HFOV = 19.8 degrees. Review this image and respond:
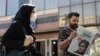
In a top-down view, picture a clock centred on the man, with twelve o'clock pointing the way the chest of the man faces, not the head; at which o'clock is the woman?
The woman is roughly at 3 o'clock from the man.

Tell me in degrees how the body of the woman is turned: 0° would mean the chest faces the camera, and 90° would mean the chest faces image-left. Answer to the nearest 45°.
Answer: approximately 270°

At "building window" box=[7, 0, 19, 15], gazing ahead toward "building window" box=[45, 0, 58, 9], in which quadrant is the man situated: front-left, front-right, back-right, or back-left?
front-right

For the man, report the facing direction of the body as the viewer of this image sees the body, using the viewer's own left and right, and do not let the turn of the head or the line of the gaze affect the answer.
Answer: facing the viewer and to the right of the viewer

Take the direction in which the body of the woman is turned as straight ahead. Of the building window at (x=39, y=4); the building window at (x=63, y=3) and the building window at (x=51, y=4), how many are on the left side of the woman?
3

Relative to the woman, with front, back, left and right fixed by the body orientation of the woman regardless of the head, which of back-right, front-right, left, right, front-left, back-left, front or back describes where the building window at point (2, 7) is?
left

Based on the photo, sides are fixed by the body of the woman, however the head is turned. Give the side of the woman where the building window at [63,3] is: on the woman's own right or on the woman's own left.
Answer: on the woman's own left

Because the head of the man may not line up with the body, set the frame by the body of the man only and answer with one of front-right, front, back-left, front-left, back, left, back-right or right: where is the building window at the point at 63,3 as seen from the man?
back-left
